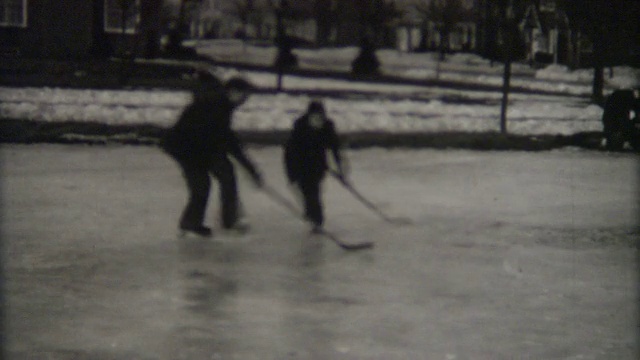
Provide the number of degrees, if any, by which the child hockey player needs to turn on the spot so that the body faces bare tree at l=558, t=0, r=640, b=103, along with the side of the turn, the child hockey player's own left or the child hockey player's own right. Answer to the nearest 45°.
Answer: approximately 180°

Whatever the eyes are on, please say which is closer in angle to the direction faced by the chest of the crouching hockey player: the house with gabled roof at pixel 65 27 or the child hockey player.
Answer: the child hockey player

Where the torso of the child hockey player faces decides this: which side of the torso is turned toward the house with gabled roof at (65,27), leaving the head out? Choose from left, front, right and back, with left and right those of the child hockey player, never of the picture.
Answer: back

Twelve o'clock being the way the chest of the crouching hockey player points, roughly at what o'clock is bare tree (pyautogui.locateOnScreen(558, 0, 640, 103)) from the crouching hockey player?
The bare tree is roughly at 10 o'clock from the crouching hockey player.

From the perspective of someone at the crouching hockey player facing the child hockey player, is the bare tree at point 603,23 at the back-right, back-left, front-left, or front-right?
front-left

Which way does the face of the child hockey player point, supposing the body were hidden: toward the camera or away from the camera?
toward the camera

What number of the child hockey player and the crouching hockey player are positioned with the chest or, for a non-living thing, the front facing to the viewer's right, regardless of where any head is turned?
1

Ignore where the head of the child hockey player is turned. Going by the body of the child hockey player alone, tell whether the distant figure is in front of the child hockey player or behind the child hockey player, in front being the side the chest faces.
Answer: behind

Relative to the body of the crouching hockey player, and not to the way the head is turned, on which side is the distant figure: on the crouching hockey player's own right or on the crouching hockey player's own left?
on the crouching hockey player's own left

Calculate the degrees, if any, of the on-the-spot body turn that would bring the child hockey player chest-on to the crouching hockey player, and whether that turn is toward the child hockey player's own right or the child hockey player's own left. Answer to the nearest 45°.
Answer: approximately 45° to the child hockey player's own right

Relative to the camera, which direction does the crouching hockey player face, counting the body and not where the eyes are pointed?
to the viewer's right

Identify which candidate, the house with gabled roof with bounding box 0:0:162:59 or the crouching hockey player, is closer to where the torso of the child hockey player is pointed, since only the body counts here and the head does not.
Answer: the crouching hockey player

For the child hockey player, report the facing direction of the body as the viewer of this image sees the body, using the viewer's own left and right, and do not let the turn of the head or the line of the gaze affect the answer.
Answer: facing the viewer
